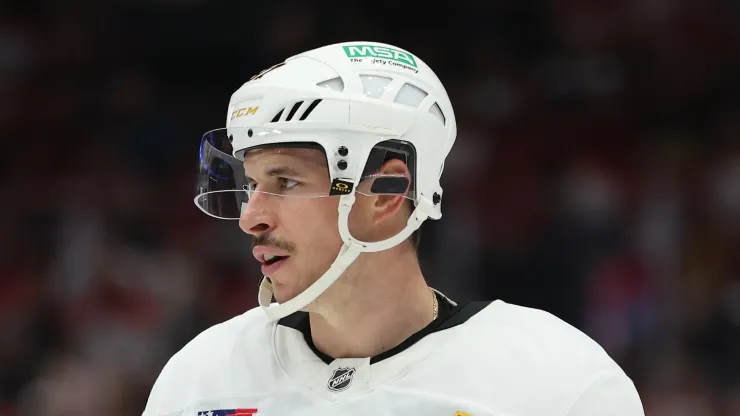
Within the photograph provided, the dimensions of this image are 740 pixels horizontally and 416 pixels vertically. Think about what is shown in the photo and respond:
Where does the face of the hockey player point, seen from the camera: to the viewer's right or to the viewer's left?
to the viewer's left

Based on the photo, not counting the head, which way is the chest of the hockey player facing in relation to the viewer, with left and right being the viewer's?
facing the viewer and to the left of the viewer
